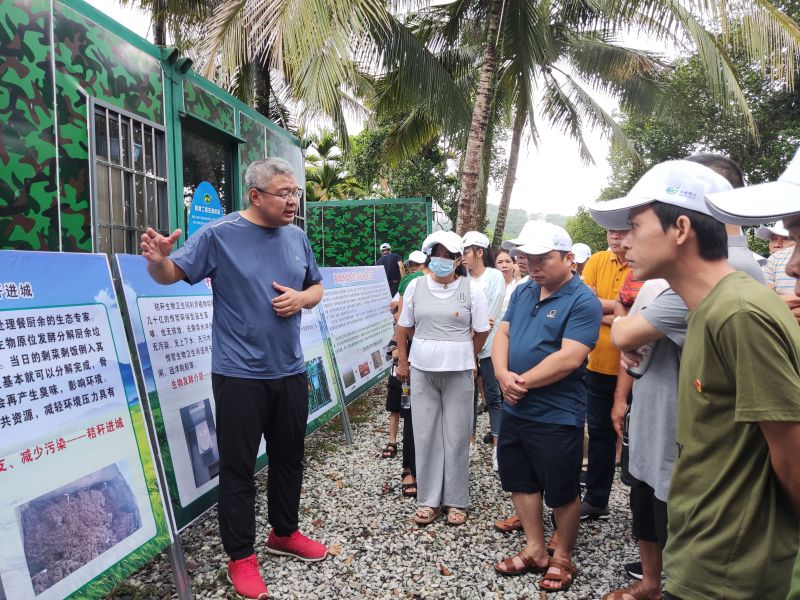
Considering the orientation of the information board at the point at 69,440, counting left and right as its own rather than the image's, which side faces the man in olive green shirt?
front

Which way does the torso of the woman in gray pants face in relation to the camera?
toward the camera

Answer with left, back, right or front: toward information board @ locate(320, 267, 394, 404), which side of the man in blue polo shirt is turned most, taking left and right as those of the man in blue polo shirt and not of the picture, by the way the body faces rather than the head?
right

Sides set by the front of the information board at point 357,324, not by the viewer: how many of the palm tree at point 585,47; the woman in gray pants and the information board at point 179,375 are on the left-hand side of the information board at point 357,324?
1

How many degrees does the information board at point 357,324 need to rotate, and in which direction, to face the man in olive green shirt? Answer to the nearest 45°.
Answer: approximately 45° to its right

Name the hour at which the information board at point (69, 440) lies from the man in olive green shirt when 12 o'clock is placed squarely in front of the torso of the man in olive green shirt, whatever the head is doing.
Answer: The information board is roughly at 12 o'clock from the man in olive green shirt.

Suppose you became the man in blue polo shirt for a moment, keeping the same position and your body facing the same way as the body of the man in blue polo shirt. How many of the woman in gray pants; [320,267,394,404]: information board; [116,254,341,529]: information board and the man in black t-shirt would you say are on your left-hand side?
0

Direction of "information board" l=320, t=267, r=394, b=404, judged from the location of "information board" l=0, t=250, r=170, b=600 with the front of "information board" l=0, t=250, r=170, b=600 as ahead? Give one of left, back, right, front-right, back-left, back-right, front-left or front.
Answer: left

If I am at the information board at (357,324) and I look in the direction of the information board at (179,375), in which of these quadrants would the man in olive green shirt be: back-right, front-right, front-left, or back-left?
front-left

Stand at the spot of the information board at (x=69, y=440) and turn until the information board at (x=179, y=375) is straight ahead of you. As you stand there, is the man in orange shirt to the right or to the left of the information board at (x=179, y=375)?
right

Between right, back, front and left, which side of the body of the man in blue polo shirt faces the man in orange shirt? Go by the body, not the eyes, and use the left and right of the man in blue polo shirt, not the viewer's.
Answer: back

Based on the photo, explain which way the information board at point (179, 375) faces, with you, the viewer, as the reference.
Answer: facing the viewer and to the right of the viewer

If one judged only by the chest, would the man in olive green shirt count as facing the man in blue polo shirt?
no

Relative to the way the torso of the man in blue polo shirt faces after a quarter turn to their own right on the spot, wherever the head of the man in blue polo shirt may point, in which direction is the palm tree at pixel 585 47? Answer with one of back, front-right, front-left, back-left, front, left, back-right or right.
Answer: front-right

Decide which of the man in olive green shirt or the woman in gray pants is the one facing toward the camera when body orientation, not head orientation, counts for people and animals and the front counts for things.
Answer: the woman in gray pants

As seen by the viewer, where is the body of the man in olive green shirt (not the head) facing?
to the viewer's left

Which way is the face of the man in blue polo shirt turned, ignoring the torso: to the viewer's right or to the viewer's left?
to the viewer's left

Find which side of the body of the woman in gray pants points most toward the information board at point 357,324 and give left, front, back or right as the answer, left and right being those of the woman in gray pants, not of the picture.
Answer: back

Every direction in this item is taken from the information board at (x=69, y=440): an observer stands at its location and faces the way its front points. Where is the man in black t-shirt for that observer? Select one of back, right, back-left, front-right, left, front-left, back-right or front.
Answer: left

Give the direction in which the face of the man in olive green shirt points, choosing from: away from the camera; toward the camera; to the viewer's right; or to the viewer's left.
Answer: to the viewer's left

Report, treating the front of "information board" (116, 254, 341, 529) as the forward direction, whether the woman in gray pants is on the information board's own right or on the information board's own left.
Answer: on the information board's own left
